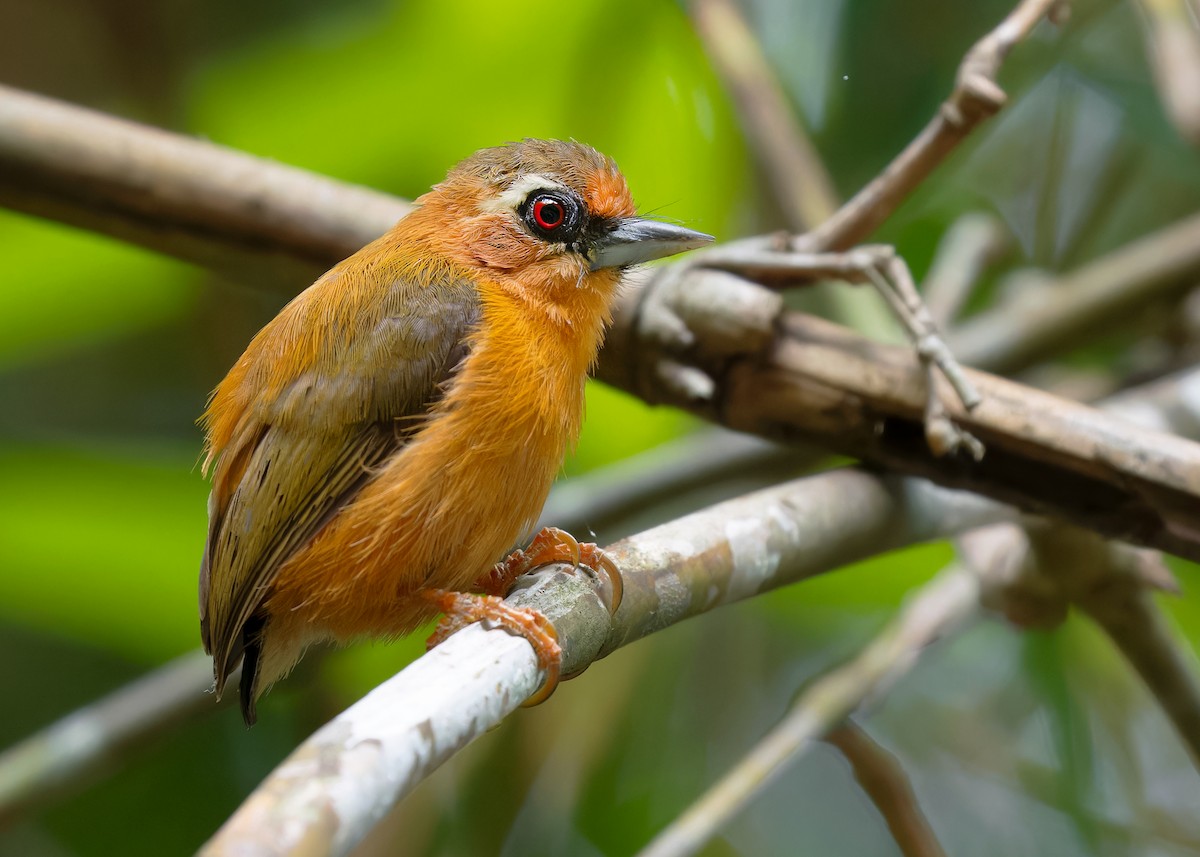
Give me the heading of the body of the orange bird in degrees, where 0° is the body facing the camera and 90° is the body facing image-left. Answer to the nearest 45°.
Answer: approximately 270°

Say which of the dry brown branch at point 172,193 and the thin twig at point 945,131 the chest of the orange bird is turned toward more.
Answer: the thin twig

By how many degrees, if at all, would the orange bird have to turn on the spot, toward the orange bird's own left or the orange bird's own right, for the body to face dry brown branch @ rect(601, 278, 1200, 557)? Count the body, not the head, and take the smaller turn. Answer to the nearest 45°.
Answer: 0° — it already faces it

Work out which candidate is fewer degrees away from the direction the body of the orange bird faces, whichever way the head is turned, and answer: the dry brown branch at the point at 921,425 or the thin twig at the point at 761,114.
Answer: the dry brown branch

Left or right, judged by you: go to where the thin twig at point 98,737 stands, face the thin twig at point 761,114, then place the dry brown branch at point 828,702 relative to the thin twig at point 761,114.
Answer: right

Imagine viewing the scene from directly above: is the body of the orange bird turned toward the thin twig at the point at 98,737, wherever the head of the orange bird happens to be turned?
no
